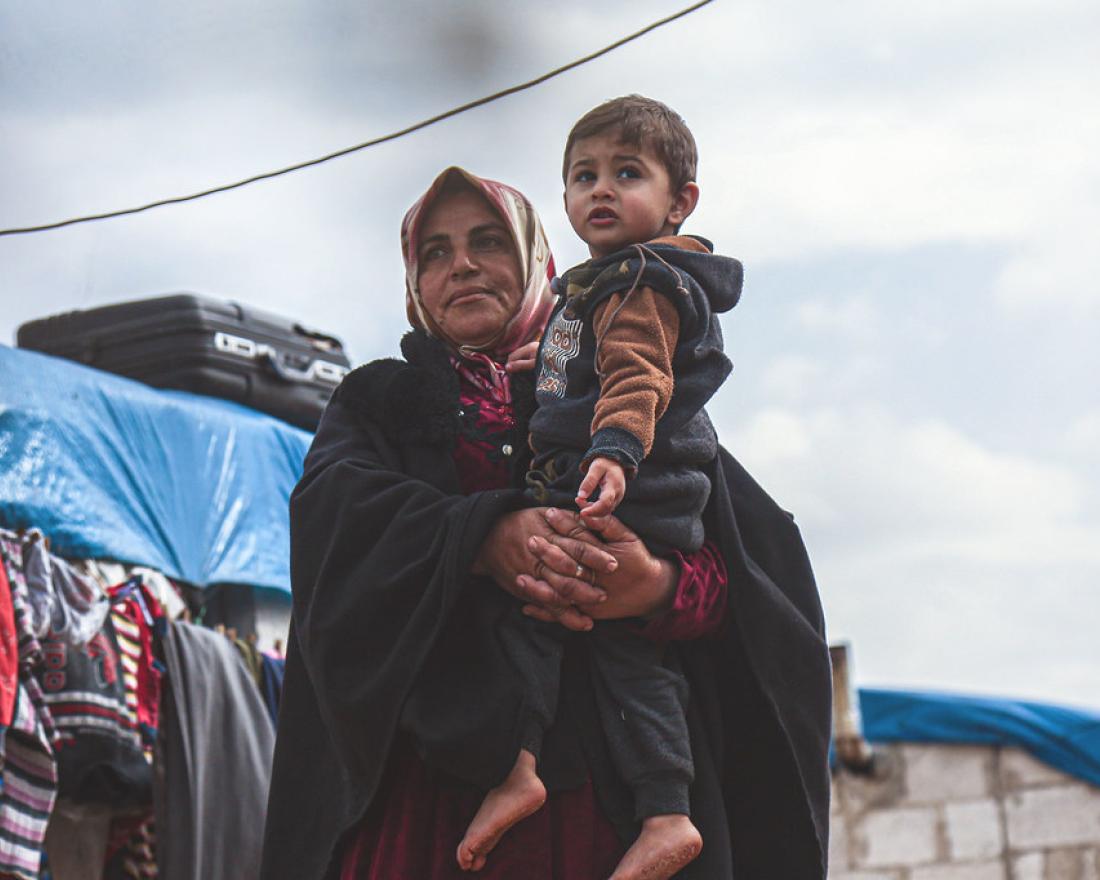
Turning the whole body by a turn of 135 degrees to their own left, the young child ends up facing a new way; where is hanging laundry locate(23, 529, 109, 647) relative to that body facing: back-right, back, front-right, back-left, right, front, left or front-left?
back-left

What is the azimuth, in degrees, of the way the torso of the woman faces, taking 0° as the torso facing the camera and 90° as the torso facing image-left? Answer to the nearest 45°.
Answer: approximately 0°

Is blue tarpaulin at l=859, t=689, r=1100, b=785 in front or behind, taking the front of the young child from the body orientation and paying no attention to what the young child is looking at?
behind

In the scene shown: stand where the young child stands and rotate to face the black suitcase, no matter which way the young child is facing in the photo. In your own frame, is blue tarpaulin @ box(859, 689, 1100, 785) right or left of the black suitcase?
right

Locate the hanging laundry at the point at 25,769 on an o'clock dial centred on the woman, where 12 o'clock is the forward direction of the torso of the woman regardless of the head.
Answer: The hanging laundry is roughly at 5 o'clock from the woman.

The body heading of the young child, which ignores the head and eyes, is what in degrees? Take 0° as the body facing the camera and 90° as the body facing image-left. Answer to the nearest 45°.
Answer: approximately 45°
